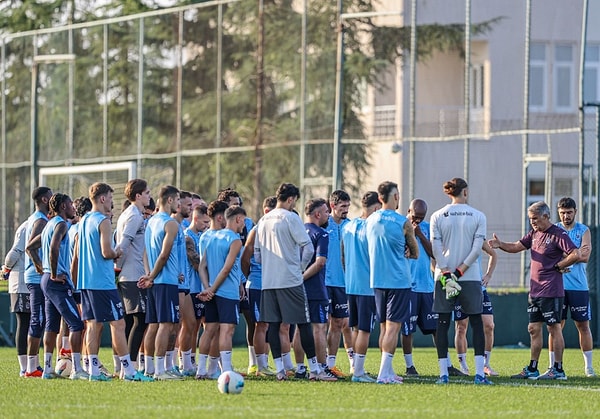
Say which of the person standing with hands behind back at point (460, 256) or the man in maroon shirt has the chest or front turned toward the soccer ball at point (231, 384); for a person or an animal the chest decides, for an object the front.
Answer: the man in maroon shirt

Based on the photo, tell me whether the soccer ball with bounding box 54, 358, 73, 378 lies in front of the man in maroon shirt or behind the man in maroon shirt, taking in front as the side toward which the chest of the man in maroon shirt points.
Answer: in front

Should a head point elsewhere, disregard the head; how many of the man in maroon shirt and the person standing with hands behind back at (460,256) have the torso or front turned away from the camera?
1

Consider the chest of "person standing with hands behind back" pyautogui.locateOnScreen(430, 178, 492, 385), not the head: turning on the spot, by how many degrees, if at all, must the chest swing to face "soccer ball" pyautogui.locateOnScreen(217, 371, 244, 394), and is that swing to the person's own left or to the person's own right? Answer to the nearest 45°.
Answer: approximately 135° to the person's own left

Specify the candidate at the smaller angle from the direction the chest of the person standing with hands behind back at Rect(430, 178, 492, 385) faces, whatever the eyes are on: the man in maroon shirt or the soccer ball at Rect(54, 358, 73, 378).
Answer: the man in maroon shirt

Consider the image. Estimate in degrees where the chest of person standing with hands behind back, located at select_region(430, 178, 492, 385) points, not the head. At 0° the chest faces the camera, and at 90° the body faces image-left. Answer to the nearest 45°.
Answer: approximately 180°

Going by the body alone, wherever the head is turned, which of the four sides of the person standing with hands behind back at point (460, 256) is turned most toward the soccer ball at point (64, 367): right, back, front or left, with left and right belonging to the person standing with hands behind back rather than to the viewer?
left

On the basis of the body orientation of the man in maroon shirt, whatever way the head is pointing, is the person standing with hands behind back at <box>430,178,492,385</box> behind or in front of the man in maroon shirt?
in front

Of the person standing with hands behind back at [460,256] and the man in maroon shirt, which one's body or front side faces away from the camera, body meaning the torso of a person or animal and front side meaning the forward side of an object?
the person standing with hands behind back

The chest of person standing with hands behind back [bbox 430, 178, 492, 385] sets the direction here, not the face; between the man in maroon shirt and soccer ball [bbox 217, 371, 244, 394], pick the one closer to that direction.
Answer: the man in maroon shirt
